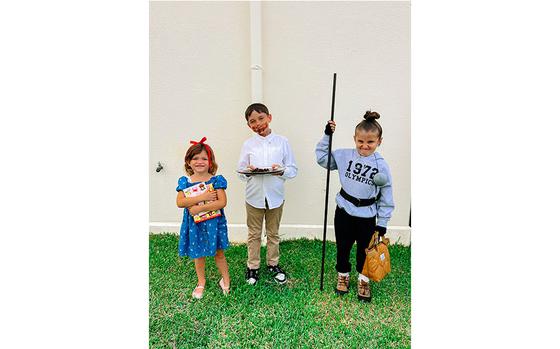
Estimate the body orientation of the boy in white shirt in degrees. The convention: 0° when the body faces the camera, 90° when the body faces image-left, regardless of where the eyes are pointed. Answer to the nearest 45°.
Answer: approximately 0°

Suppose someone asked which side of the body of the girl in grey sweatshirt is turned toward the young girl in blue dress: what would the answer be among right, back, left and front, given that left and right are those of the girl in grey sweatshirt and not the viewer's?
right

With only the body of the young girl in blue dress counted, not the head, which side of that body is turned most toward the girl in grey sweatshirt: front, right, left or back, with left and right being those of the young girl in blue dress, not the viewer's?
left
